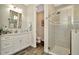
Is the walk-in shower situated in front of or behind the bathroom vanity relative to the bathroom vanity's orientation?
in front

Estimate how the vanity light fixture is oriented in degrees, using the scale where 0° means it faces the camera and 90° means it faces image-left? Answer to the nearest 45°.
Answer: approximately 315°
